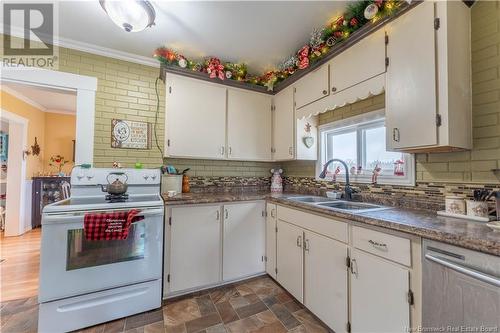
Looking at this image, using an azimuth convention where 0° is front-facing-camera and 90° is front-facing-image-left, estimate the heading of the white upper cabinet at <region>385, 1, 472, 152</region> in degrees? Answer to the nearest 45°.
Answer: approximately 45°

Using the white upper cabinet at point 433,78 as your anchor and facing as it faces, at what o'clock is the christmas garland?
The christmas garland is roughly at 2 o'clock from the white upper cabinet.

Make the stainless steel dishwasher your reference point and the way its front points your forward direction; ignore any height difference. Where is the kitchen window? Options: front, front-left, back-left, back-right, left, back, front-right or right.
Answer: right

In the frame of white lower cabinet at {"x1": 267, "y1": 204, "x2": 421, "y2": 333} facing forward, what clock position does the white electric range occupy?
The white electric range is roughly at 1 o'clock from the white lower cabinet.

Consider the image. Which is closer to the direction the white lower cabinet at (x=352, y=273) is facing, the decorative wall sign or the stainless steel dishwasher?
the decorative wall sign

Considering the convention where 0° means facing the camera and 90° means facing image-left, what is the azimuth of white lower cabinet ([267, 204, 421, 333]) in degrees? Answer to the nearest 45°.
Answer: approximately 45°
